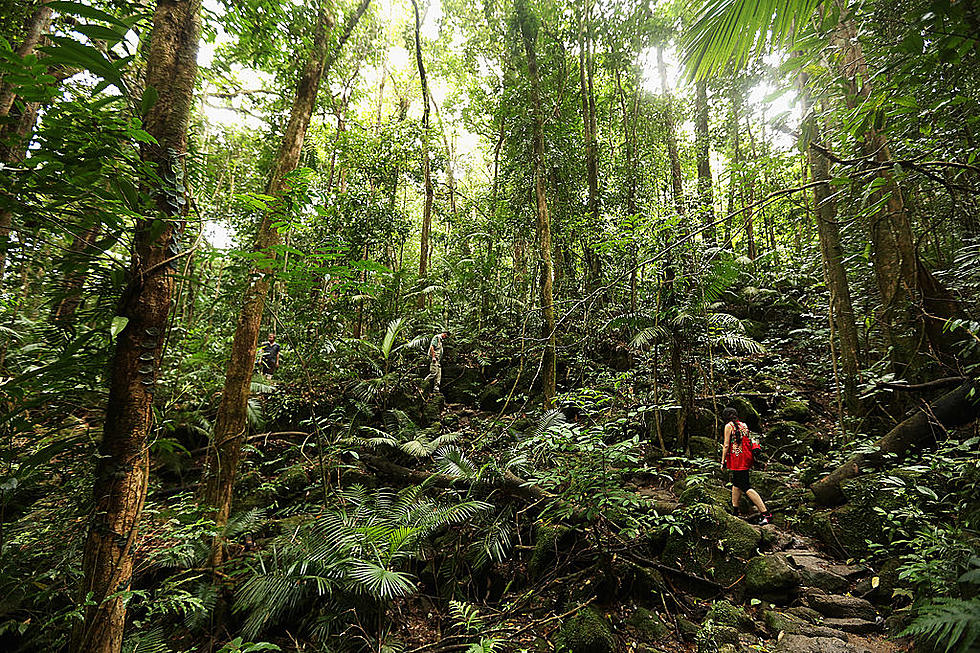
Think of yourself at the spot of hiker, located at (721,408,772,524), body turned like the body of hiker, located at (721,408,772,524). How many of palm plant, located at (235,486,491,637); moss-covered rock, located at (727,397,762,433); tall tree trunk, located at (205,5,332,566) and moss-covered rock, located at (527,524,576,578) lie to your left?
3

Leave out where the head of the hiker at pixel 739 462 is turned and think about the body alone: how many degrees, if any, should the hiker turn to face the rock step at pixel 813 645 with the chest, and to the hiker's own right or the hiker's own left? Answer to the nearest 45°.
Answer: approximately 135° to the hiker's own left

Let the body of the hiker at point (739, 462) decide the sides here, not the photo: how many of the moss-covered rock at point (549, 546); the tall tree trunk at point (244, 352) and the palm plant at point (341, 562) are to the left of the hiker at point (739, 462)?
3

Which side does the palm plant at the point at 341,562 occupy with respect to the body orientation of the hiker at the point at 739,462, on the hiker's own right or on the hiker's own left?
on the hiker's own left

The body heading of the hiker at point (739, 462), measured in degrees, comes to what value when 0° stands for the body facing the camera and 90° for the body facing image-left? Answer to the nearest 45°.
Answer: approximately 135°

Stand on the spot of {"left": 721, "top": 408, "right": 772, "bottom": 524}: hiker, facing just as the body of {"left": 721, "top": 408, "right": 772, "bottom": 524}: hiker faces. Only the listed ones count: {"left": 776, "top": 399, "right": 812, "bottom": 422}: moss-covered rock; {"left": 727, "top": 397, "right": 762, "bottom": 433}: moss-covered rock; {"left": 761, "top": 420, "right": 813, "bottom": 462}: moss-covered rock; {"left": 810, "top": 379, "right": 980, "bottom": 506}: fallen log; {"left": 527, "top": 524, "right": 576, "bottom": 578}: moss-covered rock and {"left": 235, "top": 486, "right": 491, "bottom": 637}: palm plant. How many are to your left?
2

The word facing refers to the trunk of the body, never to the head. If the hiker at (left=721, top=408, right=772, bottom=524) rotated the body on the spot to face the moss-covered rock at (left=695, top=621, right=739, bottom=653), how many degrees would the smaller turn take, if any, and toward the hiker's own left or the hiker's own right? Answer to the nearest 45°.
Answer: approximately 135° to the hiker's own left

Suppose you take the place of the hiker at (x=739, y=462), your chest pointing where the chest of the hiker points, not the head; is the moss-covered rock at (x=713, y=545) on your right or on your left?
on your left

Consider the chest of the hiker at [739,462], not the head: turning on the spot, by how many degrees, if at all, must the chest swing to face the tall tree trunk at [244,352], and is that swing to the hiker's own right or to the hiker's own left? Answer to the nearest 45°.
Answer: approximately 90° to the hiker's own left

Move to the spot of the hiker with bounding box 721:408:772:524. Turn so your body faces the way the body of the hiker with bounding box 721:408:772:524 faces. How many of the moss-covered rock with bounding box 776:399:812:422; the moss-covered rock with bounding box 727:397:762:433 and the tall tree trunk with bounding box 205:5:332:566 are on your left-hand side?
1

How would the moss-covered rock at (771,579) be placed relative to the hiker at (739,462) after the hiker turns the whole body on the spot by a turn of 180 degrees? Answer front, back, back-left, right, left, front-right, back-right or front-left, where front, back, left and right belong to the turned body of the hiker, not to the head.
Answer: front-right

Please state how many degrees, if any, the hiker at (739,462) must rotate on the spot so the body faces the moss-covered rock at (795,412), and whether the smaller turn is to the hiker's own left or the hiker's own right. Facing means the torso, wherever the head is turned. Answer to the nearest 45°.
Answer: approximately 45° to the hiker's own right

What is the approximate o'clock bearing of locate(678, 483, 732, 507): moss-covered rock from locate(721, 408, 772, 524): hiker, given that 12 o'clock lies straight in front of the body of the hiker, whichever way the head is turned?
The moss-covered rock is roughly at 9 o'clock from the hiker.
